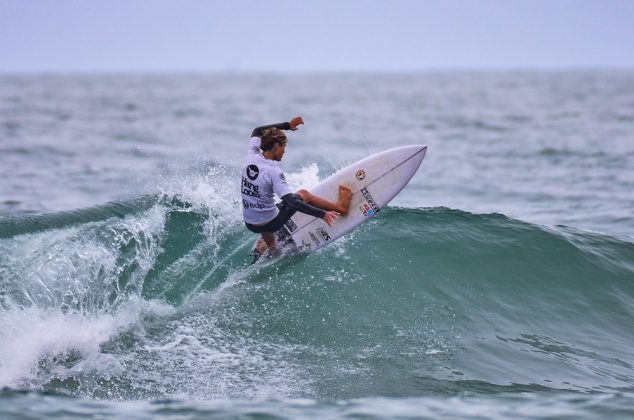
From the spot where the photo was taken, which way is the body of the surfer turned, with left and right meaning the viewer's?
facing away from the viewer and to the right of the viewer
